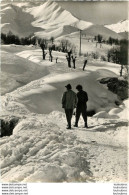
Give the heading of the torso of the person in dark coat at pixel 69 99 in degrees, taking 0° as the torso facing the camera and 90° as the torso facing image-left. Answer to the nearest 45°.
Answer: approximately 180°
